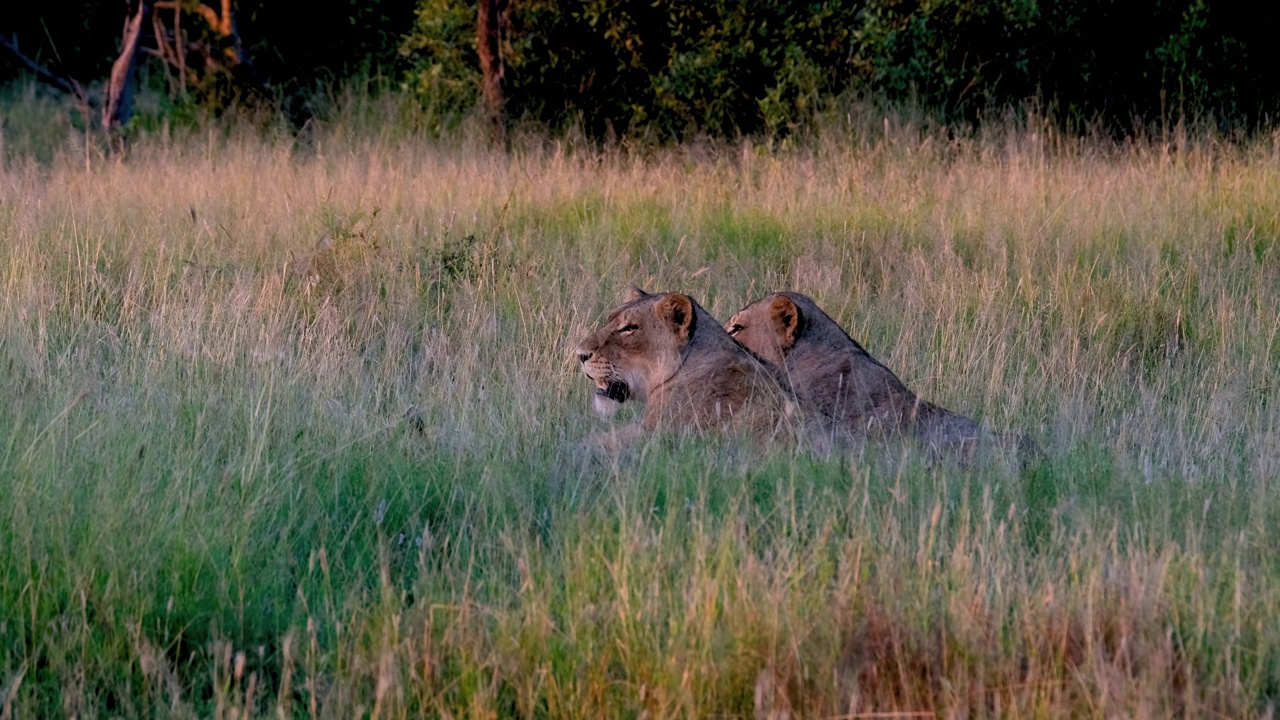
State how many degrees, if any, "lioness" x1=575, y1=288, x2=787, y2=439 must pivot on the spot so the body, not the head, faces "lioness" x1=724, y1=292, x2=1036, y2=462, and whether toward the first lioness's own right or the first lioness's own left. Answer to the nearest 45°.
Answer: approximately 180°

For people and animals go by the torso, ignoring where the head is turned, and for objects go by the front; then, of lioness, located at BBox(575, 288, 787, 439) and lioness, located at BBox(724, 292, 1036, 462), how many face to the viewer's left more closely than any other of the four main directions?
2

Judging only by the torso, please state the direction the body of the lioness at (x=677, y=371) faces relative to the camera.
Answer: to the viewer's left

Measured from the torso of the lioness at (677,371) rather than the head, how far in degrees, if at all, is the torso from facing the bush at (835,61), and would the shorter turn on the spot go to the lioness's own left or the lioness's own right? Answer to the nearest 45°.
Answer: approximately 90° to the lioness's own right

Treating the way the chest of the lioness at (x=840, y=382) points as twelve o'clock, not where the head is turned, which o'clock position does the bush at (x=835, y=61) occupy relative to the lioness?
The bush is roughly at 3 o'clock from the lioness.

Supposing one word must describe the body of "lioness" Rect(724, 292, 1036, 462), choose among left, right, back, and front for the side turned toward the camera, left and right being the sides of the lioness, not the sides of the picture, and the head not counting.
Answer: left

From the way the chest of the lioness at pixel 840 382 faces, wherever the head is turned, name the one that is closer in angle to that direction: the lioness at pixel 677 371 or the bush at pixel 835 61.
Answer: the lioness
